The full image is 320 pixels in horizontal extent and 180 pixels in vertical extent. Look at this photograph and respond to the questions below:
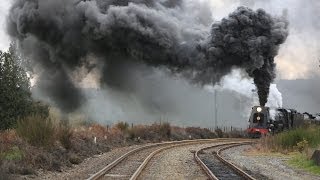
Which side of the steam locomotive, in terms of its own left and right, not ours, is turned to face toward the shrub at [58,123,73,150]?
front

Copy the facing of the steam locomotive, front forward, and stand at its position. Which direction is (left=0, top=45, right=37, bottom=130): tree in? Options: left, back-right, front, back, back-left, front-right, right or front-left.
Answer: front-right

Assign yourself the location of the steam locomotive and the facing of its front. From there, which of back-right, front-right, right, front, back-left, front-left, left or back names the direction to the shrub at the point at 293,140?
front-left

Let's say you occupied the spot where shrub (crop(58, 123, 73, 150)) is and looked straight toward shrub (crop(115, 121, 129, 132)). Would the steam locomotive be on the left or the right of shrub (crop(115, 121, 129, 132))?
right

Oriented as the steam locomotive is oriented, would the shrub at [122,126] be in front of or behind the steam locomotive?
in front

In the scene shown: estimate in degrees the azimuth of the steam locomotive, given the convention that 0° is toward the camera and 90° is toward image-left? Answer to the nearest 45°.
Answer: approximately 45°

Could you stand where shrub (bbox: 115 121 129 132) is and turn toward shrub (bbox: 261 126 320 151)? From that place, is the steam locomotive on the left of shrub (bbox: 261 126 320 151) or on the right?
left
